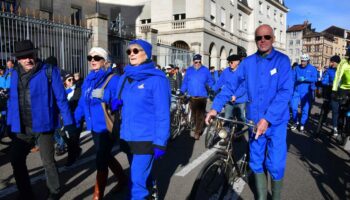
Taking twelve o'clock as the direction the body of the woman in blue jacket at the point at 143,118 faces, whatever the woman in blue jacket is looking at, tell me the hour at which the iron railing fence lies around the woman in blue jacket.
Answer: The iron railing fence is roughly at 4 o'clock from the woman in blue jacket.

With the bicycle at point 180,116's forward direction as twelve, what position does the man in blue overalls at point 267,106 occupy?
The man in blue overalls is roughly at 10 o'clock from the bicycle.

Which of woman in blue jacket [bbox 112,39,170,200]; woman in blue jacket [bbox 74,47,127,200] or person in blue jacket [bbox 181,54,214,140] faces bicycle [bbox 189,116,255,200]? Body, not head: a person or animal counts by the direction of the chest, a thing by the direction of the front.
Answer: the person in blue jacket

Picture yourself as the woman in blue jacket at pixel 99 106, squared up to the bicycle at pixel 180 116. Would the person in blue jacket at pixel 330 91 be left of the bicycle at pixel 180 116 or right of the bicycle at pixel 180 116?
right

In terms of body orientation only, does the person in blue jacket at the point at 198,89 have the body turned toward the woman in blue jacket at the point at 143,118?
yes

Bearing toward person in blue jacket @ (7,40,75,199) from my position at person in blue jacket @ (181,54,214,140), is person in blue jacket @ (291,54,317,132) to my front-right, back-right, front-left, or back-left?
back-left

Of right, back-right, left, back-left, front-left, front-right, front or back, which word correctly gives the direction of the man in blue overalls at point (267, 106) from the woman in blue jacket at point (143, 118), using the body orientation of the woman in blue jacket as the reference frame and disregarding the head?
back-left

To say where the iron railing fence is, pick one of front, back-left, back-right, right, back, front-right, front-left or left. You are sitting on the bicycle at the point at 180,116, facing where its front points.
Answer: right

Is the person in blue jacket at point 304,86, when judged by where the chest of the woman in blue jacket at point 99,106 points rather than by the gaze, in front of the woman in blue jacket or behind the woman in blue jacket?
behind

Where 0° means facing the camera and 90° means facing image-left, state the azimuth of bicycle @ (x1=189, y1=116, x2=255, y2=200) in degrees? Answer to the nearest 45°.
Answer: approximately 45°

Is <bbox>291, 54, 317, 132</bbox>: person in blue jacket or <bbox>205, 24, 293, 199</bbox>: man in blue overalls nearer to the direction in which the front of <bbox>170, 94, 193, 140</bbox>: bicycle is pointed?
the man in blue overalls
